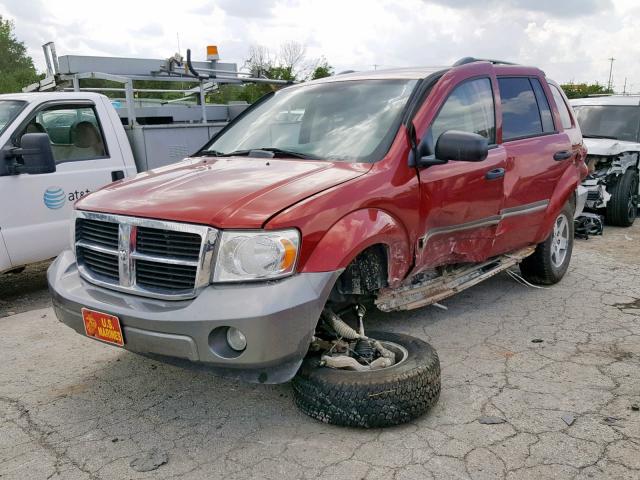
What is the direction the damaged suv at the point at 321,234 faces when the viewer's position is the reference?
facing the viewer and to the left of the viewer

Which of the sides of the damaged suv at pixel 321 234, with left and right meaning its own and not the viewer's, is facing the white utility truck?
right

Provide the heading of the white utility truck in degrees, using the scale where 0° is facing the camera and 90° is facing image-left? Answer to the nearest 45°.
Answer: approximately 45°

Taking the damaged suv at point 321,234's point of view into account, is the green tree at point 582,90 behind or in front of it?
behind

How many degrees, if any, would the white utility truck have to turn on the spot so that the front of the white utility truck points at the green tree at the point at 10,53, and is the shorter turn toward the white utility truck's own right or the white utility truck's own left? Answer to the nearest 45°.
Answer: approximately 135° to the white utility truck's own right

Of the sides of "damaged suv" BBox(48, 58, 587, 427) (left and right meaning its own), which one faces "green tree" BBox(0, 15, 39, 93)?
right

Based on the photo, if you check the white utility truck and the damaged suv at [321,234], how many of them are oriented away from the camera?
0

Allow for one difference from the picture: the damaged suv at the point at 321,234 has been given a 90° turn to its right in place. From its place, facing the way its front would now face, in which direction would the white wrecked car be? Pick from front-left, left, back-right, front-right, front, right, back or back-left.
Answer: right

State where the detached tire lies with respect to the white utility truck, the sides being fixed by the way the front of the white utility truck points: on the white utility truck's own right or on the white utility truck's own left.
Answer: on the white utility truck's own left
